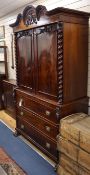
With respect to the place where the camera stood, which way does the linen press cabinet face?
facing the viewer and to the left of the viewer
